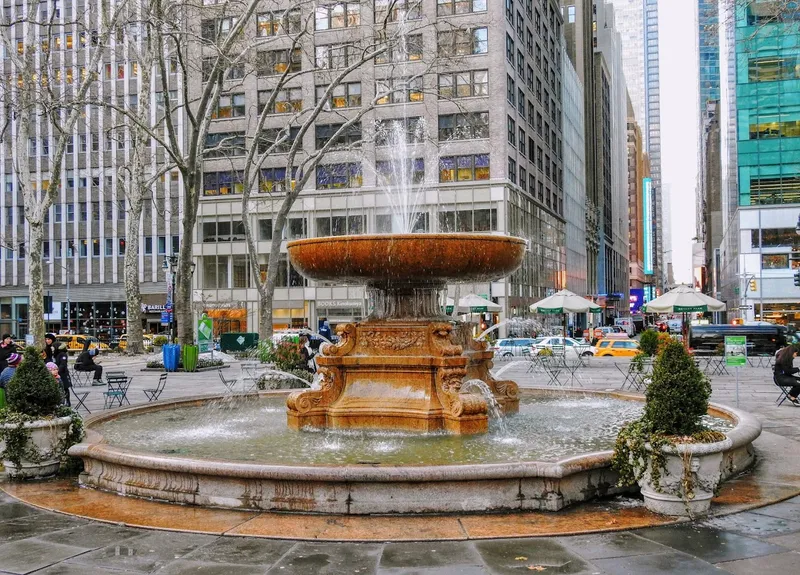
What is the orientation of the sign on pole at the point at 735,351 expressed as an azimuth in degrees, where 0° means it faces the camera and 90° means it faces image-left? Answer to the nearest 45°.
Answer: approximately 0°

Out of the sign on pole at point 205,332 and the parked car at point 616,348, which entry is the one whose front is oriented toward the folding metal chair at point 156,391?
the sign on pole

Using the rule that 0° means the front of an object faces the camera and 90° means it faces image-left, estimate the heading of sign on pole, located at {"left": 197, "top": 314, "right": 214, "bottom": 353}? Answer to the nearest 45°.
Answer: approximately 0°
